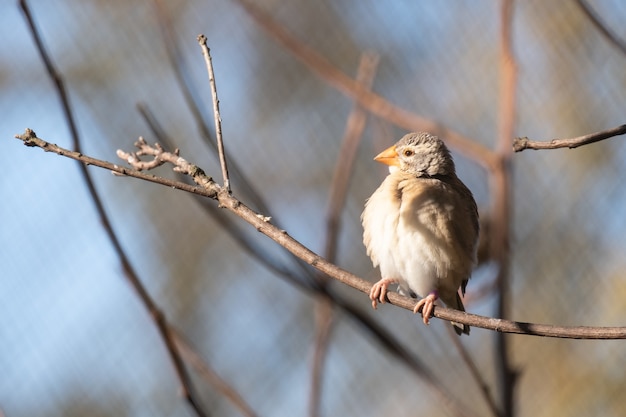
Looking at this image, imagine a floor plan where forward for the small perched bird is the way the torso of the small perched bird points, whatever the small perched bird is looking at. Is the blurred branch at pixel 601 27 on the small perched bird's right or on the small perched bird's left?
on the small perched bird's left

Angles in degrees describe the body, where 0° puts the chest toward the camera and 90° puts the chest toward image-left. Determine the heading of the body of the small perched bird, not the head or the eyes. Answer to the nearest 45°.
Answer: approximately 45°
